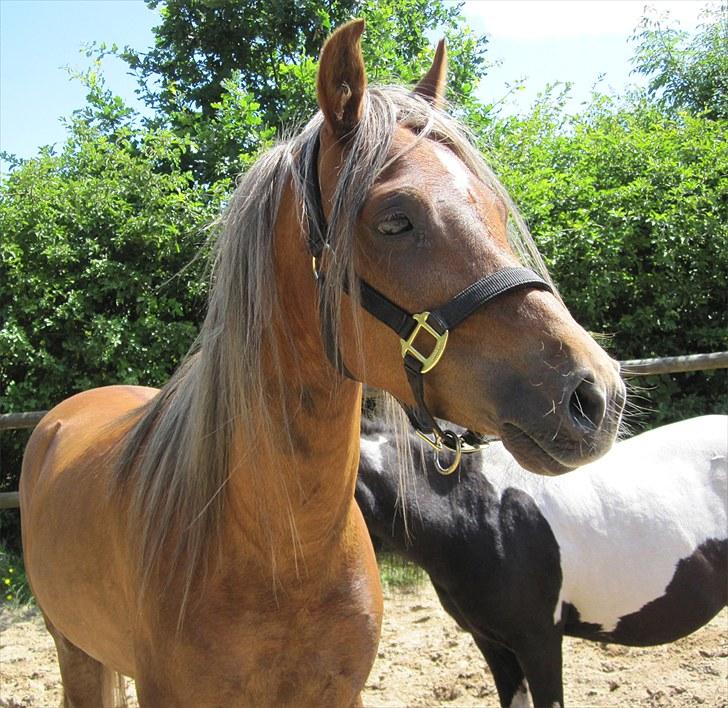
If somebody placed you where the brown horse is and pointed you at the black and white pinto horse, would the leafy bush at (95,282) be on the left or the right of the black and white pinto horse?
left

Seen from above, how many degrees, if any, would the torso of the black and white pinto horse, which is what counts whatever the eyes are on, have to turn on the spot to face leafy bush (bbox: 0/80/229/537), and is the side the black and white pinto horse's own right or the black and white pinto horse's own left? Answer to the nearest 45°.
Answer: approximately 45° to the black and white pinto horse's own right

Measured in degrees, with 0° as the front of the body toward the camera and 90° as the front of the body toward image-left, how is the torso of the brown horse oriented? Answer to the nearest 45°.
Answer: approximately 315°

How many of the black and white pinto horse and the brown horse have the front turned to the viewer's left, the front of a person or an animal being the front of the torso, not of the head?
1

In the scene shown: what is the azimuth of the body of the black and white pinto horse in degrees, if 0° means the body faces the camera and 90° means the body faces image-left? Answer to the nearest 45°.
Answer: approximately 90°

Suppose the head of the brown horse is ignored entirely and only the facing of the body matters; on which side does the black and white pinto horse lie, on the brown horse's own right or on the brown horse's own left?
on the brown horse's own left
